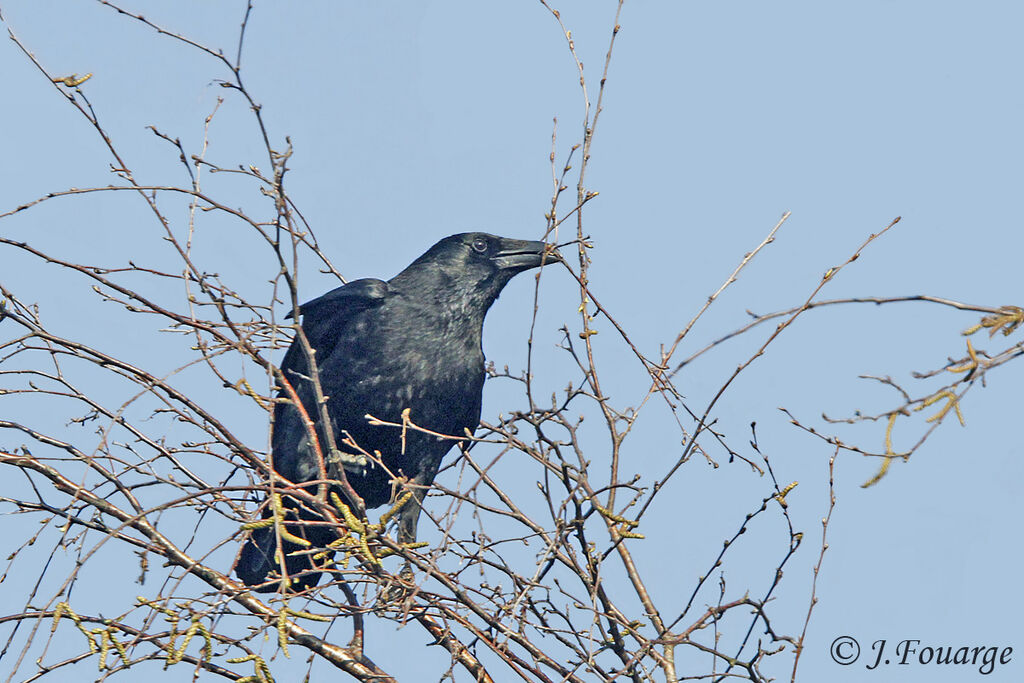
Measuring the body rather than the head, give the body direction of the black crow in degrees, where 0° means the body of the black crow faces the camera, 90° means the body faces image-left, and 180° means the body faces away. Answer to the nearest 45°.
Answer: approximately 315°
